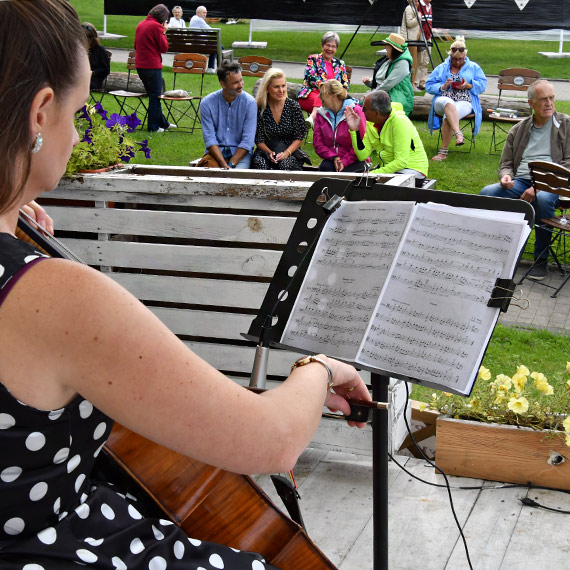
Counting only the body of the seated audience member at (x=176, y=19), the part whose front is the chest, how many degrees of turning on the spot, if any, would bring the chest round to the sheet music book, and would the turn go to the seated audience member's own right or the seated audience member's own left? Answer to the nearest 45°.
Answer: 0° — they already face it

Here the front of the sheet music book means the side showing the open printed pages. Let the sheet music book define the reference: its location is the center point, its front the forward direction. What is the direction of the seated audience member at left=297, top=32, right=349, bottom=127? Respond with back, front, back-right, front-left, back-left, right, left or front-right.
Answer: back-right

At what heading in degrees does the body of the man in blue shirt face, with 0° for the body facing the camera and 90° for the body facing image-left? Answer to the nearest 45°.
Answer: approximately 0°

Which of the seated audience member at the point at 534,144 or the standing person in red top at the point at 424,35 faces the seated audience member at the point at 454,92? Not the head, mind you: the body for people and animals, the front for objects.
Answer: the standing person in red top

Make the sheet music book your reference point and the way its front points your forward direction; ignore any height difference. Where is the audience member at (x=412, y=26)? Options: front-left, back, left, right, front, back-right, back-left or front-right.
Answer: back-right

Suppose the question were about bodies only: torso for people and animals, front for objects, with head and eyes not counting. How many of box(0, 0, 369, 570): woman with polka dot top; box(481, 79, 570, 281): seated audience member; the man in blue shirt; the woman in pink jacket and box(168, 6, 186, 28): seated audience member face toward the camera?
4

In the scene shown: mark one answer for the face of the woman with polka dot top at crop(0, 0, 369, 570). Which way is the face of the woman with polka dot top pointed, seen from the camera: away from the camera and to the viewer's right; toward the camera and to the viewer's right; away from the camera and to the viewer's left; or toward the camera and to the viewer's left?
away from the camera and to the viewer's right

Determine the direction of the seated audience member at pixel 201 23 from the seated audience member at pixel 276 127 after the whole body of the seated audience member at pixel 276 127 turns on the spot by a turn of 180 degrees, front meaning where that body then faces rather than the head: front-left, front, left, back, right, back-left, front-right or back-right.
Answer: front

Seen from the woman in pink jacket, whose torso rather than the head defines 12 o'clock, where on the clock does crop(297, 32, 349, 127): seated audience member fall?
The seated audience member is roughly at 6 o'clock from the woman in pink jacket.

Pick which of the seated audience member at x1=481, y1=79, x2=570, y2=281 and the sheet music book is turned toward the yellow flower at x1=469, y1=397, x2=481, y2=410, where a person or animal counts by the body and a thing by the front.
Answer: the seated audience member
